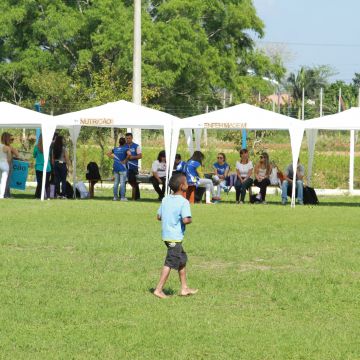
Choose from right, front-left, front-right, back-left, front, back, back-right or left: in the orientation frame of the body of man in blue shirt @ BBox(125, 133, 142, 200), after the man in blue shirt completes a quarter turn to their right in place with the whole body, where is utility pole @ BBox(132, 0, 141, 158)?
front-right

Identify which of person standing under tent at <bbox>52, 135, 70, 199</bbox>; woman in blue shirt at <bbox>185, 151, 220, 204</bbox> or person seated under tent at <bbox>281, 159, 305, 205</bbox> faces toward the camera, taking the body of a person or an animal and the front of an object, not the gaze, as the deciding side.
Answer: person seated under tent at <bbox>281, 159, 305, 205</bbox>

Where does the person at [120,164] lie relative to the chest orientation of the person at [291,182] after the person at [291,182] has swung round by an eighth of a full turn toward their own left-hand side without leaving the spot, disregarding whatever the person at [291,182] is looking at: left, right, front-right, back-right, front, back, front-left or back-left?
back-right

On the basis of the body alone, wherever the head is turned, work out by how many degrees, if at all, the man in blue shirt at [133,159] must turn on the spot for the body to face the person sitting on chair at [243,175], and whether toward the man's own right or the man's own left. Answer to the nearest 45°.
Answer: approximately 135° to the man's own left

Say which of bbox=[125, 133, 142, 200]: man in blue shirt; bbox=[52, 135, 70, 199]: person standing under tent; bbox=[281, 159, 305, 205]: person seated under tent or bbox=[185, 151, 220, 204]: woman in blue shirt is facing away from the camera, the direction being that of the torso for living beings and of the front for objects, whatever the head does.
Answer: bbox=[52, 135, 70, 199]: person standing under tent

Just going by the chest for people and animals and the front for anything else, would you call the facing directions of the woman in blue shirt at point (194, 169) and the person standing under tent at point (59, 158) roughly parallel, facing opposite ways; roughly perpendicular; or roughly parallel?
roughly perpendicular

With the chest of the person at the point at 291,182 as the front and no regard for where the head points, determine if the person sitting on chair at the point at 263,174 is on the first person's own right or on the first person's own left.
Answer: on the first person's own right

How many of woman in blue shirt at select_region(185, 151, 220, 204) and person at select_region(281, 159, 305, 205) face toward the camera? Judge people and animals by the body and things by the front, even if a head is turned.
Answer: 1

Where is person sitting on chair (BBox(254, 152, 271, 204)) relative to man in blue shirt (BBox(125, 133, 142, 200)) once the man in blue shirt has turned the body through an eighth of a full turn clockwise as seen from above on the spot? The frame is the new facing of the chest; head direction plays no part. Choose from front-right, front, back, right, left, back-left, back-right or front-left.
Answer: back
